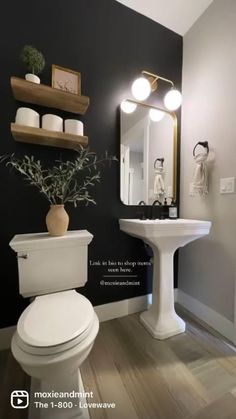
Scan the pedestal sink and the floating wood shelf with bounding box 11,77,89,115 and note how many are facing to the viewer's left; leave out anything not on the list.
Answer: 0

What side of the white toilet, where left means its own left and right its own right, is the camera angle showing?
front

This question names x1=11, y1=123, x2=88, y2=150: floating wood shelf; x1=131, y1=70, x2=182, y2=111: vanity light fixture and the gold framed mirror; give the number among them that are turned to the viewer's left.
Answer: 0

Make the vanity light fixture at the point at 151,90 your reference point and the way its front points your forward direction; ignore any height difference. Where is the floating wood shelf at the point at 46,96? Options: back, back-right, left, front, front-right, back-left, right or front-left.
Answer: right

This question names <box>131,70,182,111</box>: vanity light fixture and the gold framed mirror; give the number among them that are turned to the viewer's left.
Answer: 0

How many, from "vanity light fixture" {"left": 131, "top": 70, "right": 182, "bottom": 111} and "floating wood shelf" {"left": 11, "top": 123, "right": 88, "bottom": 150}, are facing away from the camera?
0

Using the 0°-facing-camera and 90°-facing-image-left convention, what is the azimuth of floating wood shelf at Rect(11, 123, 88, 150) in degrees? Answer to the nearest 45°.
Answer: approximately 315°

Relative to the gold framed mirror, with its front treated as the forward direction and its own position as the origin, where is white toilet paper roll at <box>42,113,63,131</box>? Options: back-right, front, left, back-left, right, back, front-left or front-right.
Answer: right

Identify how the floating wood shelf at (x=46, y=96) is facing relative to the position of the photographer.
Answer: facing the viewer and to the right of the viewer
